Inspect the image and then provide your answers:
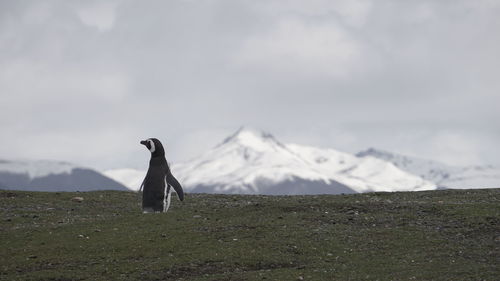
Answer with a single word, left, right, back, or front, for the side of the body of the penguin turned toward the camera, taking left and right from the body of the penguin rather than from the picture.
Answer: back

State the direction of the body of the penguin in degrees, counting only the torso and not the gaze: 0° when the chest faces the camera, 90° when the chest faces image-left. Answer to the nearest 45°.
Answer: approximately 180°
